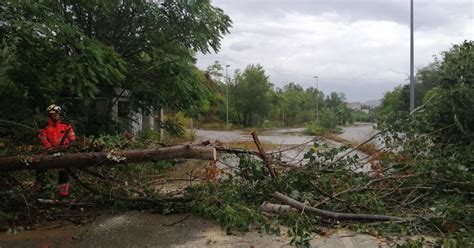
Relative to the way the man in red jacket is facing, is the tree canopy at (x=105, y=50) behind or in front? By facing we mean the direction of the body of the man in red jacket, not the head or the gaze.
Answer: behind

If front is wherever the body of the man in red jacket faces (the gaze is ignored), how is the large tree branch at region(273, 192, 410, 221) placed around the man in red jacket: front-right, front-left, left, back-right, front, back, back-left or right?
front-left

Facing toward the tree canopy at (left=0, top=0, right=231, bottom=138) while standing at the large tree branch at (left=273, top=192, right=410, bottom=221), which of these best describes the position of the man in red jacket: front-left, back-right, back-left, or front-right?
front-left

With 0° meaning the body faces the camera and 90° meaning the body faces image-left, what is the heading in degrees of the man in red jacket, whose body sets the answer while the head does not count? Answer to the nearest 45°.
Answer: approximately 0°

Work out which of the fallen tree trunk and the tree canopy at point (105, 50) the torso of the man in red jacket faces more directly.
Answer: the fallen tree trunk
